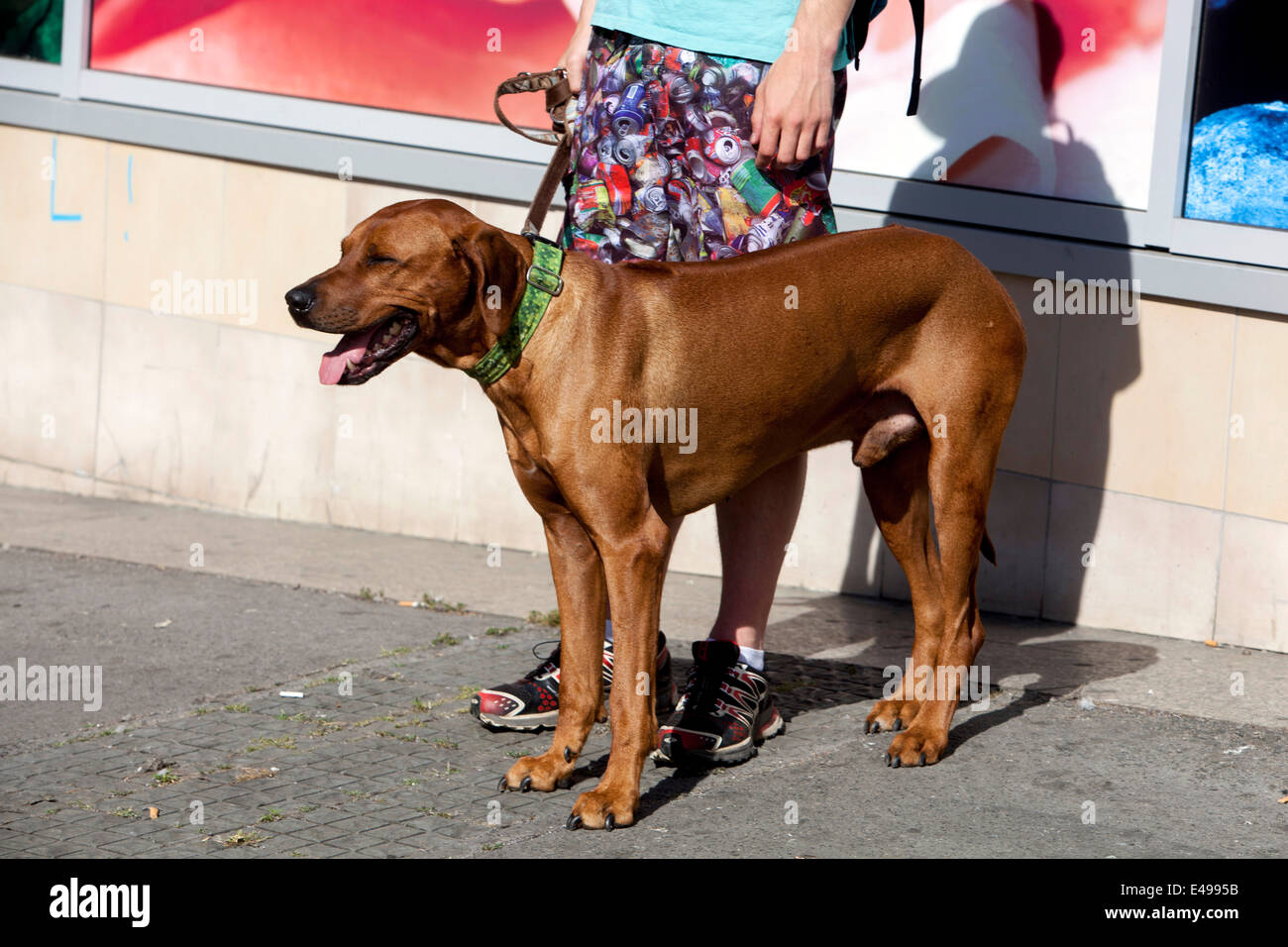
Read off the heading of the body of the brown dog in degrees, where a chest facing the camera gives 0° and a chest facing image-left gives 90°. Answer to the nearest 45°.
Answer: approximately 45°
